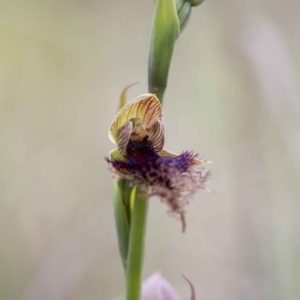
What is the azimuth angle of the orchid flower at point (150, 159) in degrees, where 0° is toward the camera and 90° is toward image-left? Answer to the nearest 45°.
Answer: approximately 315°
